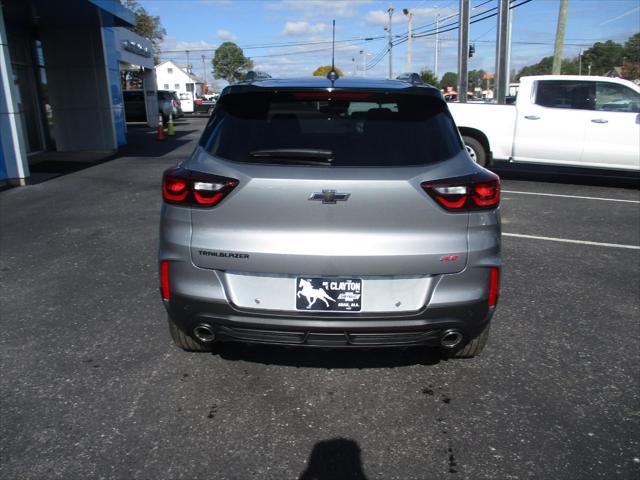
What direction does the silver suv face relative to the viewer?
away from the camera

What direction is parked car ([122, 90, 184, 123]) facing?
to the viewer's left

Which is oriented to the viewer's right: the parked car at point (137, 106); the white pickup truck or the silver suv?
the white pickup truck

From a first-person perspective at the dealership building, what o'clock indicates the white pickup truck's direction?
The white pickup truck is roughly at 12 o'clock from the dealership building.

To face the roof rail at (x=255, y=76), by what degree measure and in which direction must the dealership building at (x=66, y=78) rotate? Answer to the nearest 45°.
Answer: approximately 45° to its right

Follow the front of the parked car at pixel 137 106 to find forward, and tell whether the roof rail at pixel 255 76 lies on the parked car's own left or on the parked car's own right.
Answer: on the parked car's own left

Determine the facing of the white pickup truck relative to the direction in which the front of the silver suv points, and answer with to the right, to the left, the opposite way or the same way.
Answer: to the right

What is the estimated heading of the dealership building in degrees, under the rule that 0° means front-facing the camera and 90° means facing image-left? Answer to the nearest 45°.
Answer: approximately 315°

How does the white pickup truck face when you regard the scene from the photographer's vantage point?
facing to the right of the viewer

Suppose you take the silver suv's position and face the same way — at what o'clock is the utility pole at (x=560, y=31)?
The utility pole is roughly at 1 o'clock from the silver suv.

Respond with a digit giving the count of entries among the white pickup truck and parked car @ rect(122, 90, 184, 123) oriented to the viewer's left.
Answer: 1

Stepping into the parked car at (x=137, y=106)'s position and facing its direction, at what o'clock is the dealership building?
The dealership building is roughly at 9 o'clock from the parked car.

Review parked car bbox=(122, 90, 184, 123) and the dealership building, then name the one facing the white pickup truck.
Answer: the dealership building
